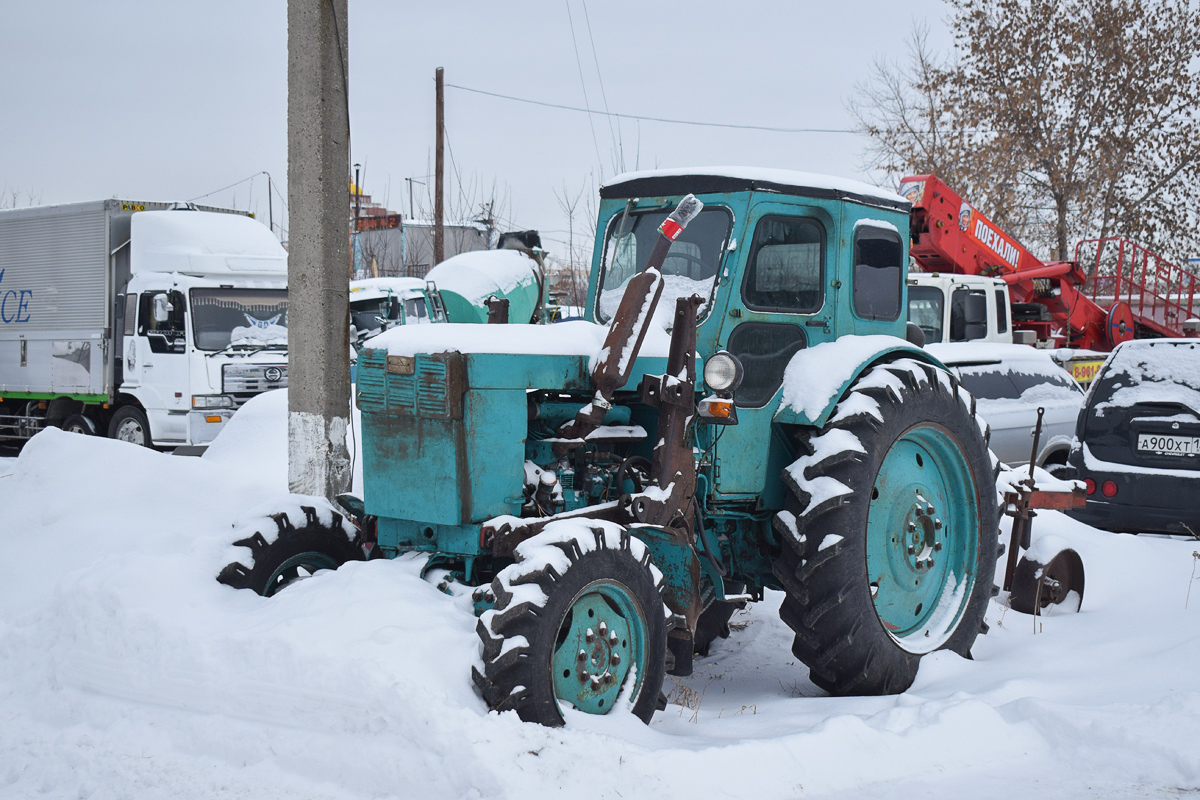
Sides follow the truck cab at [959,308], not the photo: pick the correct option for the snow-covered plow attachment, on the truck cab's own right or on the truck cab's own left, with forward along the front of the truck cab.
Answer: on the truck cab's own left

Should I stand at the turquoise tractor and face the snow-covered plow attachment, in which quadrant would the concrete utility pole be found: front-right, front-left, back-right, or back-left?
back-left

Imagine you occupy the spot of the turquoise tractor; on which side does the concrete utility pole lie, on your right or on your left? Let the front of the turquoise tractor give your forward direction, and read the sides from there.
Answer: on your right

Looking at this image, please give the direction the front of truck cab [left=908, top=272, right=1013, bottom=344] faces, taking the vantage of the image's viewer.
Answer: facing the viewer and to the left of the viewer

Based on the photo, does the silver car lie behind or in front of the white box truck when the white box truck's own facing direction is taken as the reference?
in front

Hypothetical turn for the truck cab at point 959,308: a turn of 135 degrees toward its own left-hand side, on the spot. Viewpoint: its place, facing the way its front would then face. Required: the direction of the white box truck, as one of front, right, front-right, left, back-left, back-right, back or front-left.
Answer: back

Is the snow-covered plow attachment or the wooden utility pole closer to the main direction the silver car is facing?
the wooden utility pole

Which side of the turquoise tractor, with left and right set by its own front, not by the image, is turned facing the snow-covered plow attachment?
back

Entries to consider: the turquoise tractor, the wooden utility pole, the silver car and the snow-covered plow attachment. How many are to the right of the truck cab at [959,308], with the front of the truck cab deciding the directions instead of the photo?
1

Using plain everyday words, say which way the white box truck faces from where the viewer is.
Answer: facing the viewer and to the right of the viewer
